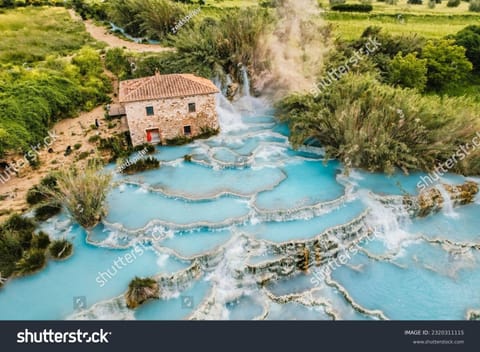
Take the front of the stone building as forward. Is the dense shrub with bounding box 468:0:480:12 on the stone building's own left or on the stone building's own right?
on the stone building's own left

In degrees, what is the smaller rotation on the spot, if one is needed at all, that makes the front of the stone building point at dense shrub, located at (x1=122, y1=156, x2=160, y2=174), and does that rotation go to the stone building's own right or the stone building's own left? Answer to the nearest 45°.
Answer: approximately 45° to the stone building's own right

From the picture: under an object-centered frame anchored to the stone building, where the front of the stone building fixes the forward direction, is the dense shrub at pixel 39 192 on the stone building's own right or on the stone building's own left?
on the stone building's own right

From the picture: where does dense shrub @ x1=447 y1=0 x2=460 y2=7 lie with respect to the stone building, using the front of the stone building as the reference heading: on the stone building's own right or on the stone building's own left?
on the stone building's own left

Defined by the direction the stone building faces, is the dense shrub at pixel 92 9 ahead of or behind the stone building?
behind

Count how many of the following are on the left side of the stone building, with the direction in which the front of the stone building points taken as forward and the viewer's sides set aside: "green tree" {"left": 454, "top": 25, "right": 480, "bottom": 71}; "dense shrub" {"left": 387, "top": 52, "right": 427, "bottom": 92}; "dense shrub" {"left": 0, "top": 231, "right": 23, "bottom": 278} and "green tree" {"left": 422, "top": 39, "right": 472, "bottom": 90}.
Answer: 3

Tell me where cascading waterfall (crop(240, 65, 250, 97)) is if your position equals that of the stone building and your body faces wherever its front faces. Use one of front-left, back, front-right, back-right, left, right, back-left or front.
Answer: back-left

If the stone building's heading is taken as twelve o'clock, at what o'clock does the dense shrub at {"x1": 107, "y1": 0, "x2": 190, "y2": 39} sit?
The dense shrub is roughly at 6 o'clock from the stone building.

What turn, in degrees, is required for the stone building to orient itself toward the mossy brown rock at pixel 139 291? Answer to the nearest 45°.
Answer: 0° — it already faces it

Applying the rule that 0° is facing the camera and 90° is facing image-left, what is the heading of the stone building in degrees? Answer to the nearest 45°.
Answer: approximately 0°

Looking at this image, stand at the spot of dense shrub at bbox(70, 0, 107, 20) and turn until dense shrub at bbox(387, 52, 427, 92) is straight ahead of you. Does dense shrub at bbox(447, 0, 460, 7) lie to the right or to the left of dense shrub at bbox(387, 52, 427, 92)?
left

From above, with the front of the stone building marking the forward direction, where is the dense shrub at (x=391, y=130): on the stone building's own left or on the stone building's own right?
on the stone building's own left
